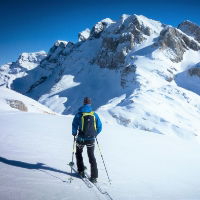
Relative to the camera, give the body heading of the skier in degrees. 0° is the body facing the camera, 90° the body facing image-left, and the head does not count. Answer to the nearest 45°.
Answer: approximately 180°
